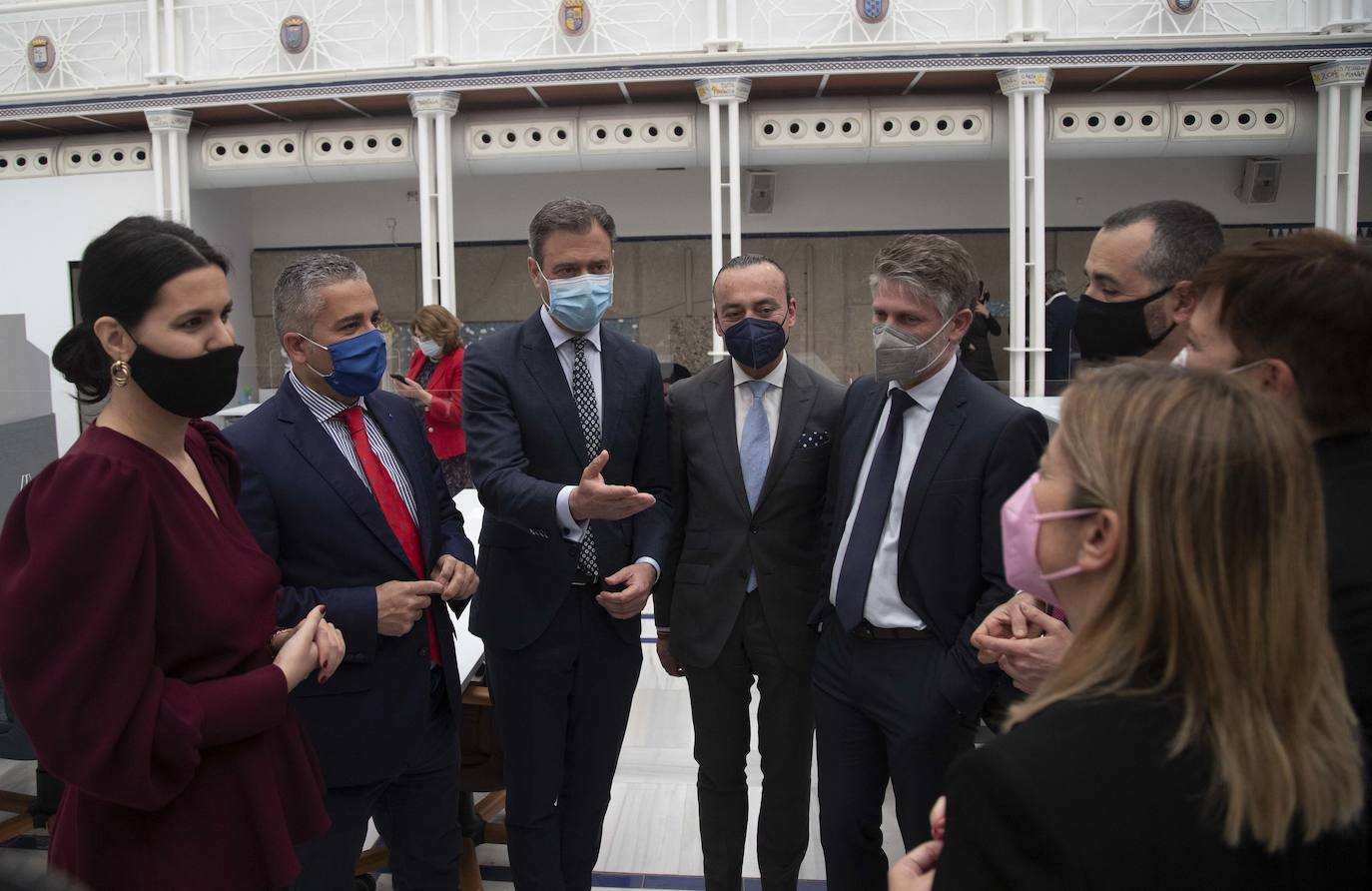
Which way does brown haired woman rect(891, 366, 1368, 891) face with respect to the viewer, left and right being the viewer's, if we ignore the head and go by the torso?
facing away from the viewer and to the left of the viewer

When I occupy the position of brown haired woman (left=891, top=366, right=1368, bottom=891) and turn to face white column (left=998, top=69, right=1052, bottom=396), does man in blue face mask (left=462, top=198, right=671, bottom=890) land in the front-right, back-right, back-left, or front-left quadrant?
front-left

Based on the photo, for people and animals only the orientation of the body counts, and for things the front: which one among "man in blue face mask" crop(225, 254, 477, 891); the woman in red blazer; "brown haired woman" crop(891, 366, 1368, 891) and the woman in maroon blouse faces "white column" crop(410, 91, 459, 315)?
the brown haired woman

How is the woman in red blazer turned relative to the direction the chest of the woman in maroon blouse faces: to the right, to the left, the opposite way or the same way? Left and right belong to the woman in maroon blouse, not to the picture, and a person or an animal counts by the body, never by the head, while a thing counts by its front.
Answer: to the right

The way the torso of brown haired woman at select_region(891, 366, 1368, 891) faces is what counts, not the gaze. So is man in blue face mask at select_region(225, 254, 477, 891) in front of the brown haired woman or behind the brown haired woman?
in front

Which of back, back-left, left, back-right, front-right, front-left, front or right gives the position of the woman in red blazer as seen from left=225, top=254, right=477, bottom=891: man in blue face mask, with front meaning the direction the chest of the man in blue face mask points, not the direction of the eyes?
back-left

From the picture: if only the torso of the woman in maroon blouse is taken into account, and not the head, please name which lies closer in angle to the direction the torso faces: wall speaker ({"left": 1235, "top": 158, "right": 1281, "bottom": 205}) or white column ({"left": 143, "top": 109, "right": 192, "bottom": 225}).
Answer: the wall speaker

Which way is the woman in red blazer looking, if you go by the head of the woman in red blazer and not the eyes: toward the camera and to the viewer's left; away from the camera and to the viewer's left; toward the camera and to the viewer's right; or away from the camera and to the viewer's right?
toward the camera and to the viewer's left

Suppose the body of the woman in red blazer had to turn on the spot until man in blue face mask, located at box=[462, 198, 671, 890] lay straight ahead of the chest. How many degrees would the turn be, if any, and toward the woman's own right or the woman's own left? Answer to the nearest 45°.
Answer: approximately 45° to the woman's own left

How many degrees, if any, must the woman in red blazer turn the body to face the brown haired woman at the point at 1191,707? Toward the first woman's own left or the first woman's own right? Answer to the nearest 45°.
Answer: approximately 45° to the first woman's own left

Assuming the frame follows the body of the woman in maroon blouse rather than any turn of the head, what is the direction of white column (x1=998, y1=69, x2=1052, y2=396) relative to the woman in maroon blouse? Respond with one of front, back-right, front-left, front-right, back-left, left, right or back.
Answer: left

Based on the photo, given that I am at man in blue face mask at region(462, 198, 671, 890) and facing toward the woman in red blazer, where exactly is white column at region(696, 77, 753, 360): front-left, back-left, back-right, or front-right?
front-right

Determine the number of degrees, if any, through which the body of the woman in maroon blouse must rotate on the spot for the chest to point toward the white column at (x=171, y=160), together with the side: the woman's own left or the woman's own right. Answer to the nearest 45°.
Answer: approximately 135° to the woman's own left

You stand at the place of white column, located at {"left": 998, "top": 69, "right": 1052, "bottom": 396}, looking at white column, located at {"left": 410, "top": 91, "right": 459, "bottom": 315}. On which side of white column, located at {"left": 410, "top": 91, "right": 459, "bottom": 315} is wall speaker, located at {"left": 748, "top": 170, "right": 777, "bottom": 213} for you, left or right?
right

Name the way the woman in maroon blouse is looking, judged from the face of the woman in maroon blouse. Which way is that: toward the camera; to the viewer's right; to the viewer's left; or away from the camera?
to the viewer's right

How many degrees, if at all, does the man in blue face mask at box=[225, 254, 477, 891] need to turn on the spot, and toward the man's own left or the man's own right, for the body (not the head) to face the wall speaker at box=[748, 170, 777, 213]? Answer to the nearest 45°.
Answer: approximately 90° to the man's own left

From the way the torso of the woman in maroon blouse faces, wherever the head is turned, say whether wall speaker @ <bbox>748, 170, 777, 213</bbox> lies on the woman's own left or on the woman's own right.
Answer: on the woman's own left

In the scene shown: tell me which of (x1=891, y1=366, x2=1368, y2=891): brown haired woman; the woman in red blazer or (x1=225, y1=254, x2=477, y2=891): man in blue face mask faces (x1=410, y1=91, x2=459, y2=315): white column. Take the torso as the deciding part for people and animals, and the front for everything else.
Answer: the brown haired woman

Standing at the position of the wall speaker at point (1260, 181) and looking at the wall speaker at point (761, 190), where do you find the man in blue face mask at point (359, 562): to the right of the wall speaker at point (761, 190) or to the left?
left
